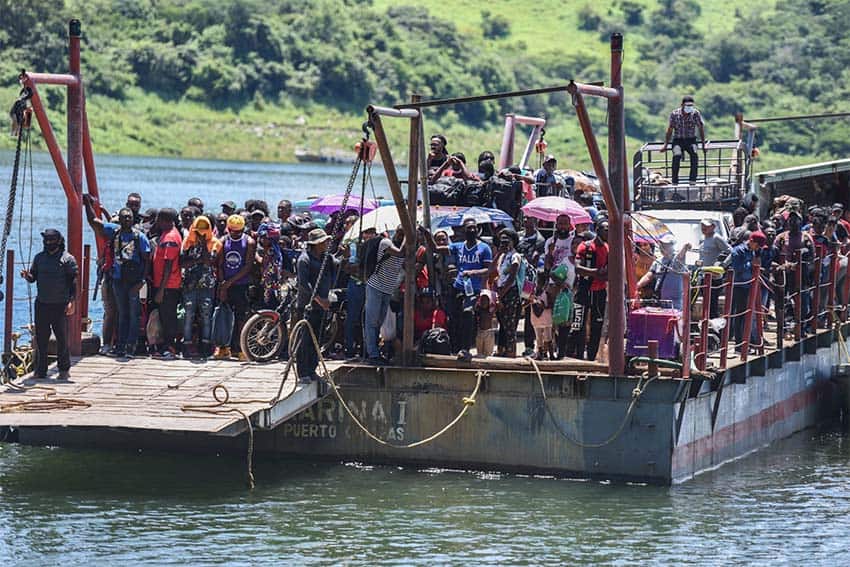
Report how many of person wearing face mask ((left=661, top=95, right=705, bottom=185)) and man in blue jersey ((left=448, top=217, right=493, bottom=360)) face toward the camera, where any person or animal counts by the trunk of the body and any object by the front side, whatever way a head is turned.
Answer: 2

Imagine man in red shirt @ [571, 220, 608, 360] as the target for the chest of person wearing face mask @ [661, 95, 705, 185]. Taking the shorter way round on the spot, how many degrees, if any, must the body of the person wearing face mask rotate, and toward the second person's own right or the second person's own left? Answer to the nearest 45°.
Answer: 0° — they already face them

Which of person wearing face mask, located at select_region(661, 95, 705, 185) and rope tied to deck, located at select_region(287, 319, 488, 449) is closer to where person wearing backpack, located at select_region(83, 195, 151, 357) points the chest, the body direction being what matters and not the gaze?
the rope tied to deck

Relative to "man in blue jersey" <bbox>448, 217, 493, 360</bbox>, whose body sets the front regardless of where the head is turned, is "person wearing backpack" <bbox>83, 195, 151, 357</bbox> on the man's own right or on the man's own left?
on the man's own right

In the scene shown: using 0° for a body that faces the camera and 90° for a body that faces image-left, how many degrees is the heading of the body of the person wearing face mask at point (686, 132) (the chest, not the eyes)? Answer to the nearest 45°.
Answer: approximately 0°

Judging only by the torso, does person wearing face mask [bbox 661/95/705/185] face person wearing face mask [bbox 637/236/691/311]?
yes

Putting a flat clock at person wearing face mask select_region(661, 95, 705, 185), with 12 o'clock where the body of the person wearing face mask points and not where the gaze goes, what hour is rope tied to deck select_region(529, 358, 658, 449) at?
The rope tied to deck is roughly at 12 o'clock from the person wearing face mask.

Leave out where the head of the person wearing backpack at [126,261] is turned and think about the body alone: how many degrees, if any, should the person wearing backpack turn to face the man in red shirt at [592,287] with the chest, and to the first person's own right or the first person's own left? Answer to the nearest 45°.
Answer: approximately 90° to the first person's own left

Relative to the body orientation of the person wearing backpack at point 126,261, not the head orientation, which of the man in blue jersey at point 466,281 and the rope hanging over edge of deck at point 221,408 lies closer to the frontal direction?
the rope hanging over edge of deck
